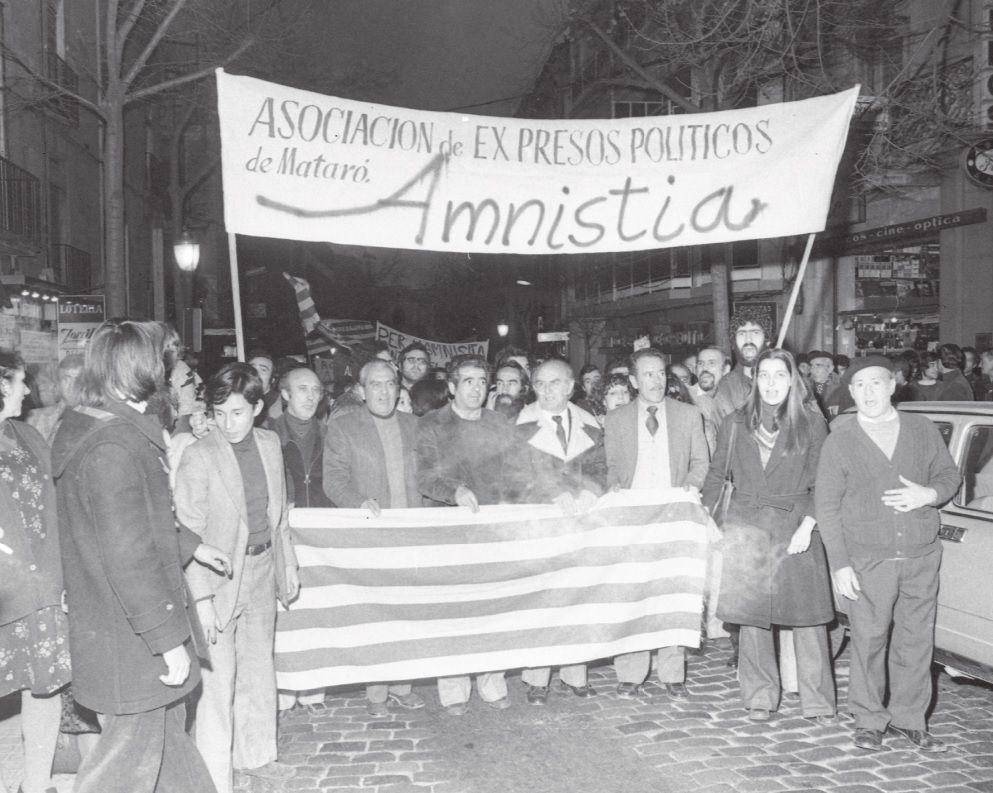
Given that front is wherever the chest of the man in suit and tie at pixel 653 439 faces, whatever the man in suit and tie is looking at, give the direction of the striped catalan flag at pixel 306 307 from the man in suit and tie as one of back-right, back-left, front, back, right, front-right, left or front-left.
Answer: back-right

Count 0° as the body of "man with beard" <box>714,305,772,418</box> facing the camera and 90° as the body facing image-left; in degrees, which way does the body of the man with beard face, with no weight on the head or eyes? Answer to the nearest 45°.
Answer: approximately 0°

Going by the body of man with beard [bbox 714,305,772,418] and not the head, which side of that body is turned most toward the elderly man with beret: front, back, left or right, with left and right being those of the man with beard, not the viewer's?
front

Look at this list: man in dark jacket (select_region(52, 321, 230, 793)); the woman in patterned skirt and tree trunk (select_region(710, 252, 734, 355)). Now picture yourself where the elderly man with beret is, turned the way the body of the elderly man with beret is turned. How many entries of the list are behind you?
1

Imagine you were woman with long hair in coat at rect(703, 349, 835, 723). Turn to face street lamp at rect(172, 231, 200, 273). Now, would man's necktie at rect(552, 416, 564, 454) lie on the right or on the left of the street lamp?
left

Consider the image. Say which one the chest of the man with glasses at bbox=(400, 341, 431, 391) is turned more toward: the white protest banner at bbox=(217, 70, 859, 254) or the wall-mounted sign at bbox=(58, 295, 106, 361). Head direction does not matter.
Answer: the white protest banner

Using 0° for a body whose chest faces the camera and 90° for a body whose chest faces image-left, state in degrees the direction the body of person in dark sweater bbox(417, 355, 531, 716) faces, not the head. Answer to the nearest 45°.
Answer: approximately 0°

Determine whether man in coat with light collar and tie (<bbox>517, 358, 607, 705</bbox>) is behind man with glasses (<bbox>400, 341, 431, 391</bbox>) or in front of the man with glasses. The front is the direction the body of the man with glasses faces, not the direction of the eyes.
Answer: in front

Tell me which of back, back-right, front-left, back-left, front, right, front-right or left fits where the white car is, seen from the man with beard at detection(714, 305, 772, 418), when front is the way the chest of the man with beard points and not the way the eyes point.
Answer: front-left

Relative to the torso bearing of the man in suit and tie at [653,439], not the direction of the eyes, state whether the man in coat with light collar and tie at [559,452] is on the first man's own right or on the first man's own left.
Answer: on the first man's own right
